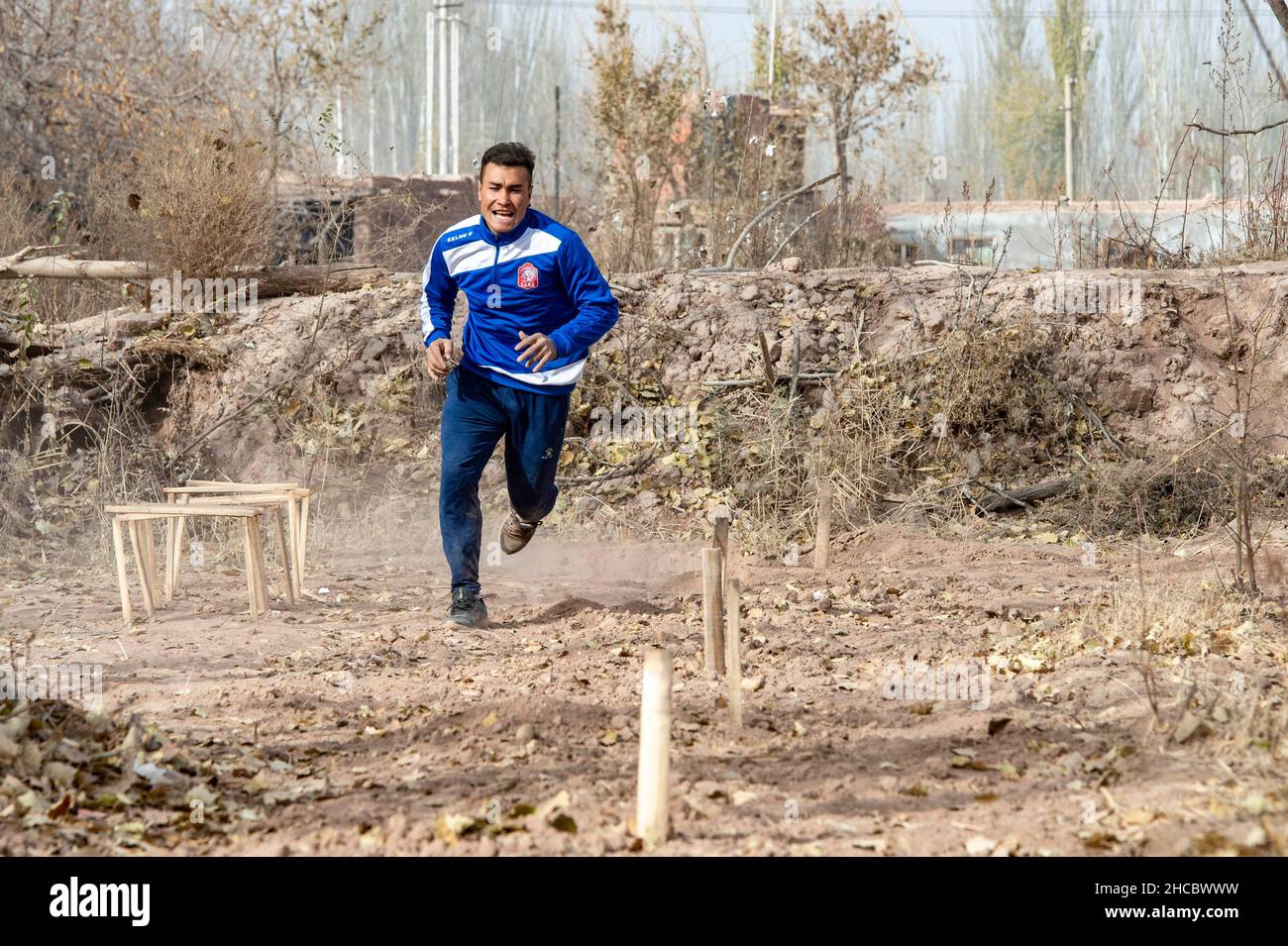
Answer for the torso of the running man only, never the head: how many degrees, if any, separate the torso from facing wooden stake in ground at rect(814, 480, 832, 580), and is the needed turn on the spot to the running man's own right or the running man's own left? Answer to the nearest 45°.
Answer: approximately 135° to the running man's own left

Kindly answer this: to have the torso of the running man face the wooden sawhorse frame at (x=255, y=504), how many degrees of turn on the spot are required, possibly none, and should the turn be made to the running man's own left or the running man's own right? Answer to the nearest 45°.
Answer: approximately 135° to the running man's own right

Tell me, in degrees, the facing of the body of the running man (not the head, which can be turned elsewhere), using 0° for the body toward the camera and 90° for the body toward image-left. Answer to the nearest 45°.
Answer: approximately 0°

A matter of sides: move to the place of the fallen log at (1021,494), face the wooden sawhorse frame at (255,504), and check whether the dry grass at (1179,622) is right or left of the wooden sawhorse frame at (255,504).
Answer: left

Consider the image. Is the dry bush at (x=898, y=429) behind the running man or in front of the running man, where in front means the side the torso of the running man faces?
behind

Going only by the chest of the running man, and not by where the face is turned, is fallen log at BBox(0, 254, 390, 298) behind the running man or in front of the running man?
behind

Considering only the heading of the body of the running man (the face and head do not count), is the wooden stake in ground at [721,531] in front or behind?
in front

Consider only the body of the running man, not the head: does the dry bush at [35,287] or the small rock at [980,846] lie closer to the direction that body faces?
the small rock

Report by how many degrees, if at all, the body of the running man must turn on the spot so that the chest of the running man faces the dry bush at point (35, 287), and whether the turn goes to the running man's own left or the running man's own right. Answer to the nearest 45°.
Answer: approximately 135° to the running man's own right

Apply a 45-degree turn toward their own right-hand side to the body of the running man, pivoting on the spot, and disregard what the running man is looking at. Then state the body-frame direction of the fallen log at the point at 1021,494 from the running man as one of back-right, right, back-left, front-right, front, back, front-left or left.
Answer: back

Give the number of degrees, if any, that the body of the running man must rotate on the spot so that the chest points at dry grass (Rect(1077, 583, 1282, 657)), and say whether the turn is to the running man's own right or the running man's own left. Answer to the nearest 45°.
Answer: approximately 90° to the running man's own left

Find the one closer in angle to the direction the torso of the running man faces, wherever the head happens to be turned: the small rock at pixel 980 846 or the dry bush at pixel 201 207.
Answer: the small rock

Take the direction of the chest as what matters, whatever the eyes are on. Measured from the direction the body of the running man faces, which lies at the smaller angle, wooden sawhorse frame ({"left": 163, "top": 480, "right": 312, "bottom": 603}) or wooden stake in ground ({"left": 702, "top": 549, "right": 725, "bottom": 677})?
the wooden stake in ground
